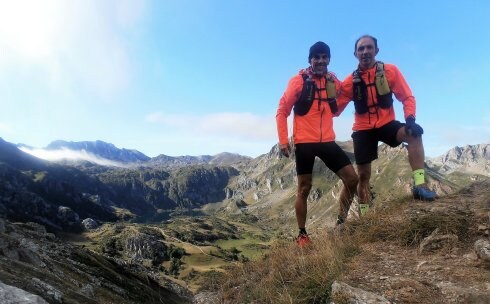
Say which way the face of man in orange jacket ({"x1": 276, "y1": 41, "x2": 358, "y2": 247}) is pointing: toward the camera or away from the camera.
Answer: toward the camera

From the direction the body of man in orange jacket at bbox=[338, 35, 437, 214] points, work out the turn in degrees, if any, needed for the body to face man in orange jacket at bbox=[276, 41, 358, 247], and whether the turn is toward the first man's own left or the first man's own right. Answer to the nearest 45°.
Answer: approximately 45° to the first man's own right

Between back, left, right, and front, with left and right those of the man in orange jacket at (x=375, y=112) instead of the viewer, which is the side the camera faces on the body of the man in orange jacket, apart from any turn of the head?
front

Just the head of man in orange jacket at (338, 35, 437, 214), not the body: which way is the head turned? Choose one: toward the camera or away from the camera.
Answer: toward the camera
